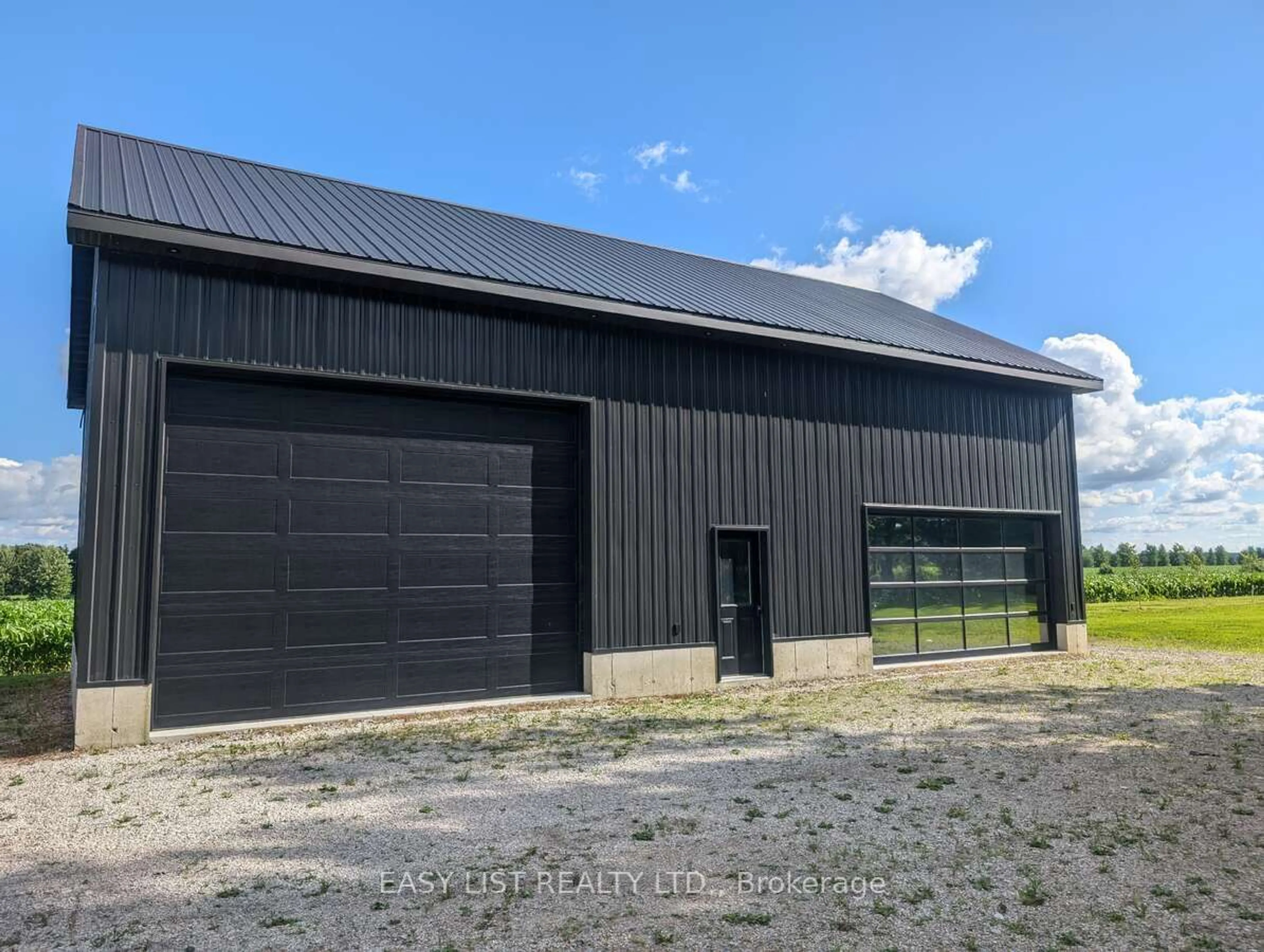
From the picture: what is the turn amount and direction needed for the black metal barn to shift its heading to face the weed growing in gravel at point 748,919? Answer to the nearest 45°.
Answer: approximately 45° to its right

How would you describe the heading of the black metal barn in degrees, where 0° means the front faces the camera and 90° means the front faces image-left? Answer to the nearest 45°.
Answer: approximately 315°

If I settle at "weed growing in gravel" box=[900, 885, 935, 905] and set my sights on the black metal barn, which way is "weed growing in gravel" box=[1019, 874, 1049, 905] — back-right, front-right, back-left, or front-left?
back-right

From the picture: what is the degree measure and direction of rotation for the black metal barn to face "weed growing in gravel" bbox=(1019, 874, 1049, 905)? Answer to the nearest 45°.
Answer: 0° — it already faces it

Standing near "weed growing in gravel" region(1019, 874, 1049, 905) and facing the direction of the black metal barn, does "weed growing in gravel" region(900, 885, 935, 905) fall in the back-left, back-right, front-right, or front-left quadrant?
front-left
